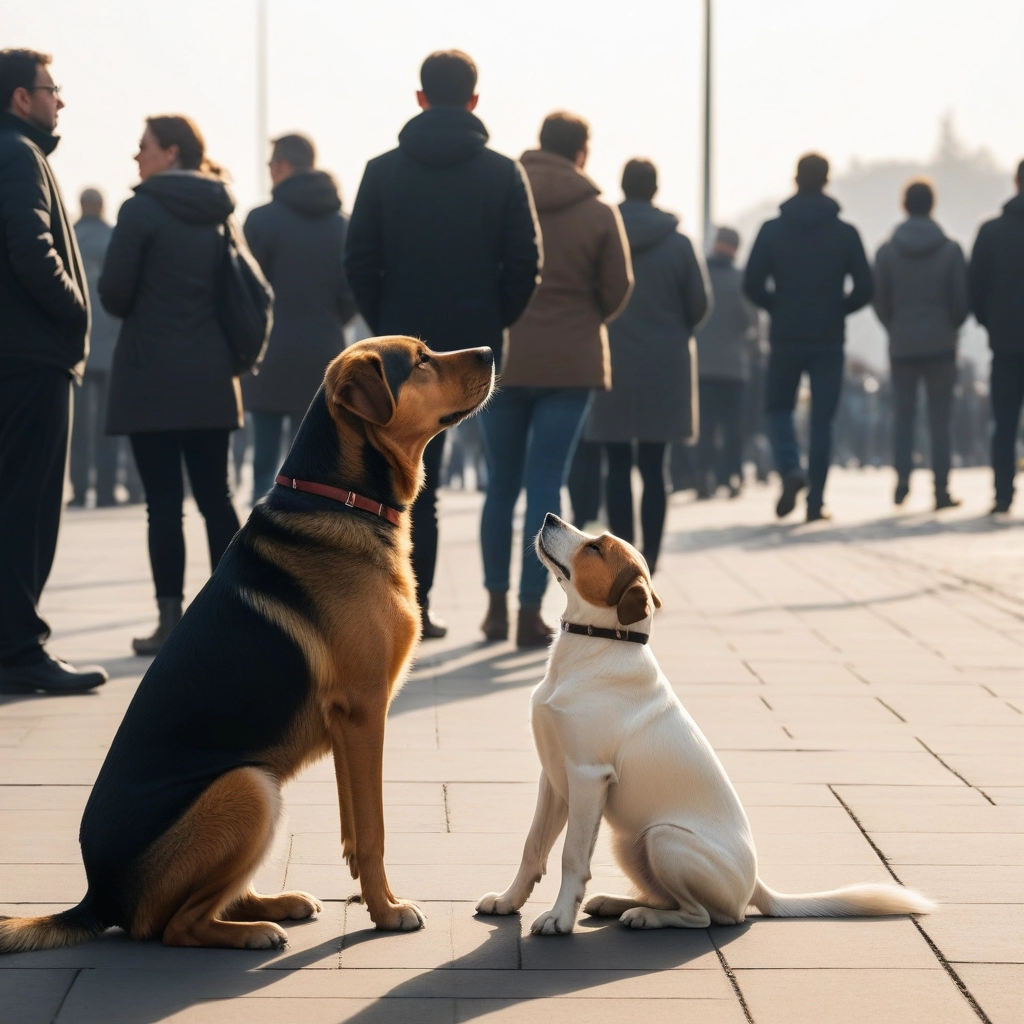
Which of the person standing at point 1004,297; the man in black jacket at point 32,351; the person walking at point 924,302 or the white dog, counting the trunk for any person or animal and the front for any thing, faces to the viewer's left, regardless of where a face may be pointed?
the white dog

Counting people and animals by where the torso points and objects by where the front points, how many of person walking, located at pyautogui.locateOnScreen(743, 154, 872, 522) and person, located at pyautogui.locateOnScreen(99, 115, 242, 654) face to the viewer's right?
0

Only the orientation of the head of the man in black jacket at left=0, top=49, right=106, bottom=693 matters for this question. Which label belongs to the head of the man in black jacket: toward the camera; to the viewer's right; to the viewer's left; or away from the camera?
to the viewer's right

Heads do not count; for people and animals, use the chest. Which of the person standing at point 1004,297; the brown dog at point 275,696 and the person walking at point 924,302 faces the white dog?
the brown dog

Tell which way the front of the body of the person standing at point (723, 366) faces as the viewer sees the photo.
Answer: away from the camera

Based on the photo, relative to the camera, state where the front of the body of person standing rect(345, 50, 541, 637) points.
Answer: away from the camera

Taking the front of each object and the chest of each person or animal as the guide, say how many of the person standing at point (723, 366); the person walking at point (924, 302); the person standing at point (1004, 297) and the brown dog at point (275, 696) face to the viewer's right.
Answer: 1

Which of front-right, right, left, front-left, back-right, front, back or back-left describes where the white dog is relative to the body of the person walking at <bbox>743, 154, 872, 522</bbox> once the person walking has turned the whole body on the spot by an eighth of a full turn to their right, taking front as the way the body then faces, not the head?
back-right

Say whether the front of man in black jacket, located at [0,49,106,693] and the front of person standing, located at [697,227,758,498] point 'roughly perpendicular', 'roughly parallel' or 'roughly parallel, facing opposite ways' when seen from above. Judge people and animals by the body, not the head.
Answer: roughly perpendicular

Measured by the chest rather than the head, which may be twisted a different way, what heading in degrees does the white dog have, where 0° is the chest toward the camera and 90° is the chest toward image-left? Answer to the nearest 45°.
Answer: approximately 90°

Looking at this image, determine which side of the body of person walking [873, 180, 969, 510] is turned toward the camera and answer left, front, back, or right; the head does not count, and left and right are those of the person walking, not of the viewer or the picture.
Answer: back

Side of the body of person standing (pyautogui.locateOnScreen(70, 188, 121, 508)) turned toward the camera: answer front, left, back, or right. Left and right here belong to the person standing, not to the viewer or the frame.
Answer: back

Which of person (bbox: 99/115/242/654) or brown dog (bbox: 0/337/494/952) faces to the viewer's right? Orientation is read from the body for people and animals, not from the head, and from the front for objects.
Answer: the brown dog

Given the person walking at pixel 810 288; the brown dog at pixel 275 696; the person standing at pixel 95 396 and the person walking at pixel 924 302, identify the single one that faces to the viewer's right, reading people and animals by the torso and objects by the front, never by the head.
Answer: the brown dog

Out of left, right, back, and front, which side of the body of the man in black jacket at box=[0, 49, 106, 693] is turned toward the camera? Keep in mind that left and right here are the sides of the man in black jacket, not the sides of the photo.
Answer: right

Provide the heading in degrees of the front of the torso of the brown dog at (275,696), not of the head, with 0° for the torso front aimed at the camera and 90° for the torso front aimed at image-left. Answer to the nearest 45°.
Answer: approximately 270°
